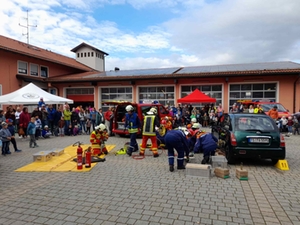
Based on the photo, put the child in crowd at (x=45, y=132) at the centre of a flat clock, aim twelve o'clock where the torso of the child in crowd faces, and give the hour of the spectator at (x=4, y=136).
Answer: The spectator is roughly at 2 o'clock from the child in crowd.

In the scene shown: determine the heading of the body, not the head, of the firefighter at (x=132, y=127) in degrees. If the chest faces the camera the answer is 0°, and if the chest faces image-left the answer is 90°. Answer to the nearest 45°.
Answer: approximately 45°

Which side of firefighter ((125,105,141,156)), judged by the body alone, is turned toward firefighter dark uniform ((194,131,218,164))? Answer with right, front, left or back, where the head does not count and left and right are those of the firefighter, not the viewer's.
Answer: left

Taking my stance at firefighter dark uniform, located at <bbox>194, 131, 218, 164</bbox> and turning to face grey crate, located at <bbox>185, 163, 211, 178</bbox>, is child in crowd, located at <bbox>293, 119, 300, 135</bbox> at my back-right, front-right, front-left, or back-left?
back-left

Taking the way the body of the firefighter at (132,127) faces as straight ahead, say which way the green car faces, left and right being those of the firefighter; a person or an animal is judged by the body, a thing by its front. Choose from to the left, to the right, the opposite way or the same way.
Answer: the opposite way
